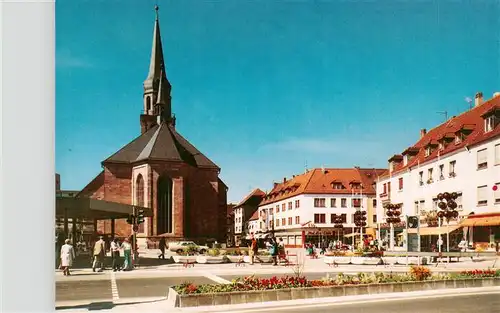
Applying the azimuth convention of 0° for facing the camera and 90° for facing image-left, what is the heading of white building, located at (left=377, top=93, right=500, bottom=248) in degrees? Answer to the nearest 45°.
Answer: approximately 45°

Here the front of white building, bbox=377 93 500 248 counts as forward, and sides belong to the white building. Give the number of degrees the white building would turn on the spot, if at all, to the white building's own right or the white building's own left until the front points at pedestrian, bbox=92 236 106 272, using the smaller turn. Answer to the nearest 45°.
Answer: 0° — it already faces them

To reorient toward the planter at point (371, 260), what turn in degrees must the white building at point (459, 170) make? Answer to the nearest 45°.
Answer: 0° — it already faces it

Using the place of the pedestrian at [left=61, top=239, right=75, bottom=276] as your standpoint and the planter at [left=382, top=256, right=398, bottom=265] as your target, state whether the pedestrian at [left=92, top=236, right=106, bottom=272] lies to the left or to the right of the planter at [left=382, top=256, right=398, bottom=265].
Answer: left

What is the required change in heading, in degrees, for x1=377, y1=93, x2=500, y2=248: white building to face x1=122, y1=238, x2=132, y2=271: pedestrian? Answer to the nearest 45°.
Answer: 0° — it already faces them
